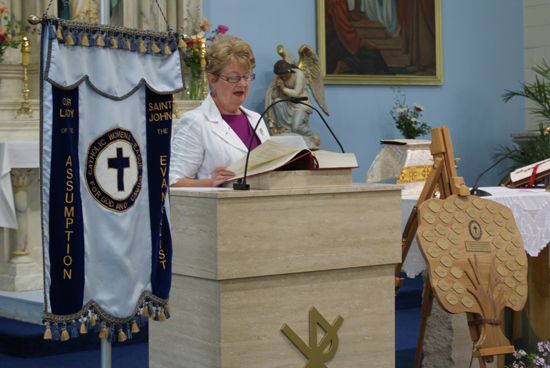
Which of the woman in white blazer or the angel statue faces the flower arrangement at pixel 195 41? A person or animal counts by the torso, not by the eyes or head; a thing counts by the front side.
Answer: the angel statue

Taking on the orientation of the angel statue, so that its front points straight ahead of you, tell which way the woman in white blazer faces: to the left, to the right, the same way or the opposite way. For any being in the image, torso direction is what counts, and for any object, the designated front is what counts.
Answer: to the left

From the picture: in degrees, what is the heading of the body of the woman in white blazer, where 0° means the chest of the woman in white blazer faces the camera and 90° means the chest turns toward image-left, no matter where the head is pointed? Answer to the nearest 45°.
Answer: approximately 315°

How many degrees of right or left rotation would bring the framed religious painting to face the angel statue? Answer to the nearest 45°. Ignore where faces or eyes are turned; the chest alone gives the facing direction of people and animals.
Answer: approximately 45° to its right

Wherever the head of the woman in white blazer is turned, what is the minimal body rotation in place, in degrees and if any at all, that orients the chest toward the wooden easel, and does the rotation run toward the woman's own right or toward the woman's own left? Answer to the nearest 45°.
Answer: approximately 45° to the woman's own left

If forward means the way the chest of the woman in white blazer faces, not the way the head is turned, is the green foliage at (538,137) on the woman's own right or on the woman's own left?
on the woman's own left

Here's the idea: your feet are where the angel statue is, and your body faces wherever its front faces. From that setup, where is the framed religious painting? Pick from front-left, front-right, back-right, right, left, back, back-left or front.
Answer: back

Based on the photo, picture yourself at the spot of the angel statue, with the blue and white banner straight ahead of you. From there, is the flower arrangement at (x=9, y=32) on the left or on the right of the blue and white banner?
right

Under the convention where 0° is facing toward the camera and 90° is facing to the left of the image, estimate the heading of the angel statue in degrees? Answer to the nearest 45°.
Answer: approximately 45°
